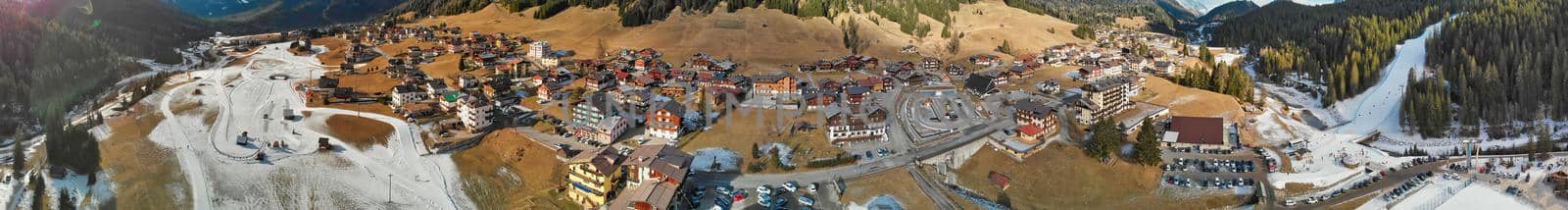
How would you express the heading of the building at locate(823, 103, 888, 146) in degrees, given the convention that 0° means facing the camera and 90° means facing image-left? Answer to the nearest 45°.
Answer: approximately 0°

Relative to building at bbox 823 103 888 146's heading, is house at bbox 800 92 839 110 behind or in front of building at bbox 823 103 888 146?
behind

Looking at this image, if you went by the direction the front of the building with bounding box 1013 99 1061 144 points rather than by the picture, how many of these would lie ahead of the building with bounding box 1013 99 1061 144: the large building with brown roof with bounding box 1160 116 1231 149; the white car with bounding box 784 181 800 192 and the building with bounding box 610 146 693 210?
2

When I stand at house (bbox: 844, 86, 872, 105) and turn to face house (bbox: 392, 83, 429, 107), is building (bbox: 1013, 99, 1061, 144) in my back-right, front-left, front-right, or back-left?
back-left

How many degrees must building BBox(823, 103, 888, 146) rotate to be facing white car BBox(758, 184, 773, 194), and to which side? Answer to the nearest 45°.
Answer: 0° — it already faces it

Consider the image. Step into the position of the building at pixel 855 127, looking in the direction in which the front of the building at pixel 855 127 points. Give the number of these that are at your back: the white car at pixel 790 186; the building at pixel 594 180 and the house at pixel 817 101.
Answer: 1

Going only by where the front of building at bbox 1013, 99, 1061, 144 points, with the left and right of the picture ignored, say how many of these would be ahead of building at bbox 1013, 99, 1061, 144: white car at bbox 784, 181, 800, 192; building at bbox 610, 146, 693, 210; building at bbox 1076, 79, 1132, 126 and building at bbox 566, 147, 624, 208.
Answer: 3

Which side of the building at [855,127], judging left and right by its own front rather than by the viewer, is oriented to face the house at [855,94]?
back

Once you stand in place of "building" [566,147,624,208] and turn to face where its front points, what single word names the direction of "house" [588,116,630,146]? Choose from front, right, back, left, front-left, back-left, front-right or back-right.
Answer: back-right

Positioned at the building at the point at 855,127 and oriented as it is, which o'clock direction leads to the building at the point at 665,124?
the building at the point at 665,124 is roughly at 3 o'clock from the building at the point at 855,127.

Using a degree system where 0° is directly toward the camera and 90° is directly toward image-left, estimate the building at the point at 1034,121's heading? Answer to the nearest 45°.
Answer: approximately 45°
